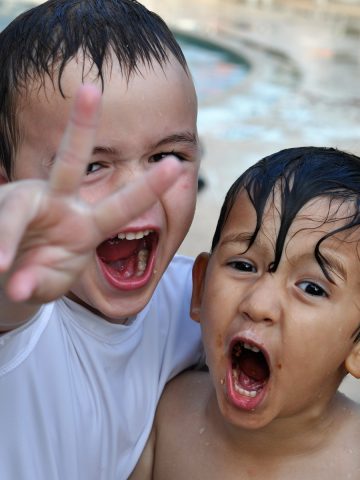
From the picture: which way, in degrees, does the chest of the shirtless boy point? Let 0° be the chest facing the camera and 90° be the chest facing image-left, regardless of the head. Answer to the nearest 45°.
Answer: approximately 0°
